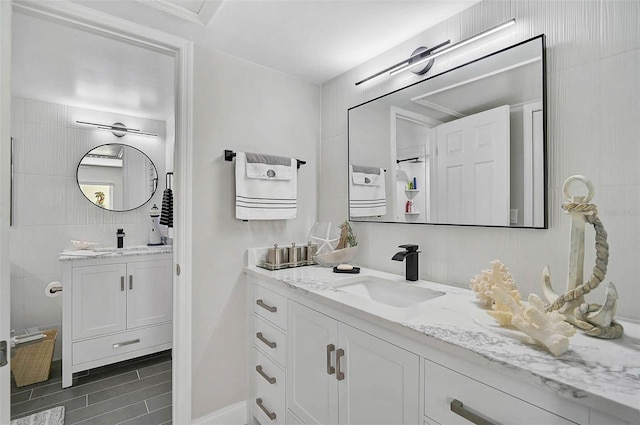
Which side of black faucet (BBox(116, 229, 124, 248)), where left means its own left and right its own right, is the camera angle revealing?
front

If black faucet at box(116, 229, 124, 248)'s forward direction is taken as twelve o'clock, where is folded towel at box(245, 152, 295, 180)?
The folded towel is roughly at 11 o'clock from the black faucet.

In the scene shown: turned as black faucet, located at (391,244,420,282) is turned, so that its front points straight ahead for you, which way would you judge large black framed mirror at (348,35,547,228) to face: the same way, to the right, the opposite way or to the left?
the same way

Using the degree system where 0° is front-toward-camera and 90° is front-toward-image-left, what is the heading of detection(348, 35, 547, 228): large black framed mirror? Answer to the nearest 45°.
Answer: approximately 45°

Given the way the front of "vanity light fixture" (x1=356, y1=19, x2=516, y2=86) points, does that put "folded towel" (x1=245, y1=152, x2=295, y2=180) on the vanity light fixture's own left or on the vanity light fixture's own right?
on the vanity light fixture's own right

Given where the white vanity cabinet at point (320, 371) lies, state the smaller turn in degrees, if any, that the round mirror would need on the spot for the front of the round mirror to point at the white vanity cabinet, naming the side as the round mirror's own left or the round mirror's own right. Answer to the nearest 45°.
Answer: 0° — it already faces it

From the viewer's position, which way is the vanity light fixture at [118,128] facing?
facing the viewer

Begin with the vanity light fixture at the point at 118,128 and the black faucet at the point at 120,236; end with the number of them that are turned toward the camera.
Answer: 2

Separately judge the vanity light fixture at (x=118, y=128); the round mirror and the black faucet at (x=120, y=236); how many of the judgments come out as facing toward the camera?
3
